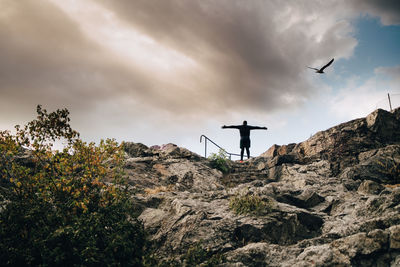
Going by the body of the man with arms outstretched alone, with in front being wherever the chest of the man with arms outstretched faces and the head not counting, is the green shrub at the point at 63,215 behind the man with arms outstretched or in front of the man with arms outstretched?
behind

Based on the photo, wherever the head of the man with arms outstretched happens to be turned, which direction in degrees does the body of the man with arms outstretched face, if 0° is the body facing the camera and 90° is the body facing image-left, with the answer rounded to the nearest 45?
approximately 180°

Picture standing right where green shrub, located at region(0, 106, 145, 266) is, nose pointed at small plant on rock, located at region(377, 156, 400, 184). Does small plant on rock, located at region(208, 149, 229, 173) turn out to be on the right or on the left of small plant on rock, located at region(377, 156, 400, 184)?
left

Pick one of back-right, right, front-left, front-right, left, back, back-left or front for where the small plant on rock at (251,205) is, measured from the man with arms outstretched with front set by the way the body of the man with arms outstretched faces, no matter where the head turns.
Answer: back

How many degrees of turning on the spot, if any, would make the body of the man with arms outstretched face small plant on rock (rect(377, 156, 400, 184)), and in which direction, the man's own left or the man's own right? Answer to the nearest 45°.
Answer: approximately 135° to the man's own right
